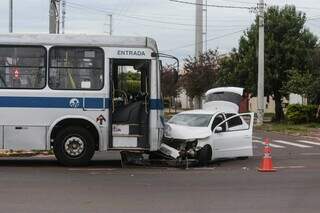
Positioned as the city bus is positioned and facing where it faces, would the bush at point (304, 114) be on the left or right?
on its left

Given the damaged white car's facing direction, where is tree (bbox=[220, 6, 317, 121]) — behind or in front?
behind

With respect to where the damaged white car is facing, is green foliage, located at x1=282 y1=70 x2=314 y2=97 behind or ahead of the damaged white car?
behind

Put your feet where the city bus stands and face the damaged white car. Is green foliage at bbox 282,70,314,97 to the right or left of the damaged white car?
left

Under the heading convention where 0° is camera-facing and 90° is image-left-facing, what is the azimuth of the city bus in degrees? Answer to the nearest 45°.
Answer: approximately 270°

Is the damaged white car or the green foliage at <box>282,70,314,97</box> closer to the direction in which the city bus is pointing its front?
the damaged white car

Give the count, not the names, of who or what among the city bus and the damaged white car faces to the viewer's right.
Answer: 1

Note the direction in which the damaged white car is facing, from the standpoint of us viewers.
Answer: facing the viewer and to the left of the viewer

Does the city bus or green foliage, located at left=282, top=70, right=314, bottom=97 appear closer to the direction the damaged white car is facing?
the city bus

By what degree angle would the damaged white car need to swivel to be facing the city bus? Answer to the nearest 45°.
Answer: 0° — it already faces it

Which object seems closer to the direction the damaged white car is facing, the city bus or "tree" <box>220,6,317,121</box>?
the city bus

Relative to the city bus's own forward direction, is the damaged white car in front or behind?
in front

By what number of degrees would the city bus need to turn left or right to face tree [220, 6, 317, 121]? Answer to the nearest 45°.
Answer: approximately 45° to its left
